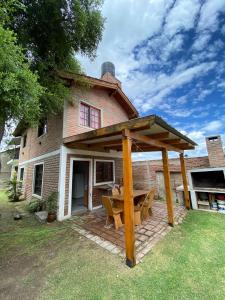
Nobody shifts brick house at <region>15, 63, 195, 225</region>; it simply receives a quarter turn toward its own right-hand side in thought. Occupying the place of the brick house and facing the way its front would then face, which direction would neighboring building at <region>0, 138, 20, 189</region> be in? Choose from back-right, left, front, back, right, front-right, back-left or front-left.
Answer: right

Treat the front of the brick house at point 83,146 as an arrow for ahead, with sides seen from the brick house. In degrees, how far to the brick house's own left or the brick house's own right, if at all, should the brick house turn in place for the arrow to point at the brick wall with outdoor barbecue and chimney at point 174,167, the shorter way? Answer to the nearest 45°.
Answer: approximately 45° to the brick house's own left

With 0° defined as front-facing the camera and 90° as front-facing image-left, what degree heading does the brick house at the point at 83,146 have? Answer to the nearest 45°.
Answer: approximately 315°
